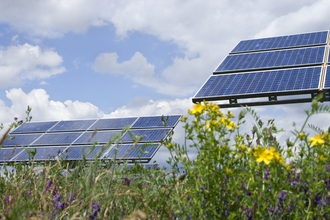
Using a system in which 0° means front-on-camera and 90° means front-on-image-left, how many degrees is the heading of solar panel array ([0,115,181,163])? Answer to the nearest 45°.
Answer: approximately 45°

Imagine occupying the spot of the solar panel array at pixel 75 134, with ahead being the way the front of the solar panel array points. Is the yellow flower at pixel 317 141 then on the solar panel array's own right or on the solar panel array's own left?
on the solar panel array's own left

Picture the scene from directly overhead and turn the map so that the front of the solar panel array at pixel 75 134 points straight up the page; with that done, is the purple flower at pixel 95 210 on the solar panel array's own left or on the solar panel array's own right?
on the solar panel array's own left

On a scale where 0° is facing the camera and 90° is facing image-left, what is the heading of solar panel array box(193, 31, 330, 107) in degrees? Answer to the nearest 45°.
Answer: approximately 45°

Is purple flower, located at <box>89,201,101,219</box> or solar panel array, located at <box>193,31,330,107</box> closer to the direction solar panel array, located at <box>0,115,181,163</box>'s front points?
the purple flower

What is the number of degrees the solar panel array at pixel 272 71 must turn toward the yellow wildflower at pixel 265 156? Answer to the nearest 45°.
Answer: approximately 45° to its left

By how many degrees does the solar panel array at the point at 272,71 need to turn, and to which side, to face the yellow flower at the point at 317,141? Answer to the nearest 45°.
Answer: approximately 45° to its left

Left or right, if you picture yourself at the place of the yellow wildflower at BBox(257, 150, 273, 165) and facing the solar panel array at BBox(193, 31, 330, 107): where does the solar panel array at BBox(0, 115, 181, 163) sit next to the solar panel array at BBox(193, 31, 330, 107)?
left

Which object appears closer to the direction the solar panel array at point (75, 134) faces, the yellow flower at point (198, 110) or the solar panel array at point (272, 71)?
the yellow flower
